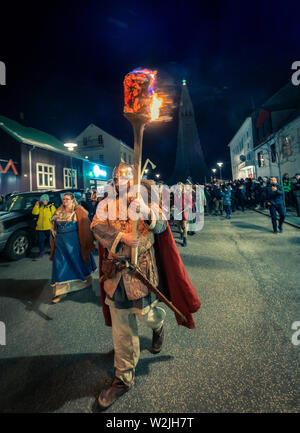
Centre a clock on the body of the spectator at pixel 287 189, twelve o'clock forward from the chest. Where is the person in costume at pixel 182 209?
The person in costume is roughly at 11 o'clock from the spectator.

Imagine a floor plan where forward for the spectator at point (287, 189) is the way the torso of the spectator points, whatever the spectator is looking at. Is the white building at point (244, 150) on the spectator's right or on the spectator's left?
on the spectator's right

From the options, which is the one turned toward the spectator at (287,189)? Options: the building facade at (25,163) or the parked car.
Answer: the building facade

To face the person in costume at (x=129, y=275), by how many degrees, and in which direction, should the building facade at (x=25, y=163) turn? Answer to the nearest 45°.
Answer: approximately 45° to its right

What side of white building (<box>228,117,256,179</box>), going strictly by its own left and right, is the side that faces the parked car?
left

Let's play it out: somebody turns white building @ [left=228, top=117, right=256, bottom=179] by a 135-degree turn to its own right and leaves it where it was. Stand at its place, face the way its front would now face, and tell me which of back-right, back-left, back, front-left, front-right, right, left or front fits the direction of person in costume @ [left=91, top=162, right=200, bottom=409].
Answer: back-right

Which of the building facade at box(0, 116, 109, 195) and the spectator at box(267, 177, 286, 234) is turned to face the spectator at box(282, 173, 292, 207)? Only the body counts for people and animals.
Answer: the building facade

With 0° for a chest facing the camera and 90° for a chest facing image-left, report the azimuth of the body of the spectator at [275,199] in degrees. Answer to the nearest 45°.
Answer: approximately 0°

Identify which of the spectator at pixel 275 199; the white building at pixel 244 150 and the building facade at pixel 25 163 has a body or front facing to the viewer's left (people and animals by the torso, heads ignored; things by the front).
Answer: the white building

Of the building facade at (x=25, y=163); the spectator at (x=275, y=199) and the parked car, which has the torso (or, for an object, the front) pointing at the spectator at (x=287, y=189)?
the building facade

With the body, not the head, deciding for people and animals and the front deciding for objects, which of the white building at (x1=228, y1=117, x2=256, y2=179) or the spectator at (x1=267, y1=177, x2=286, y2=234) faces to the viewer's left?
the white building

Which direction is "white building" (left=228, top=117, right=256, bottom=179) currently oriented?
to the viewer's left
